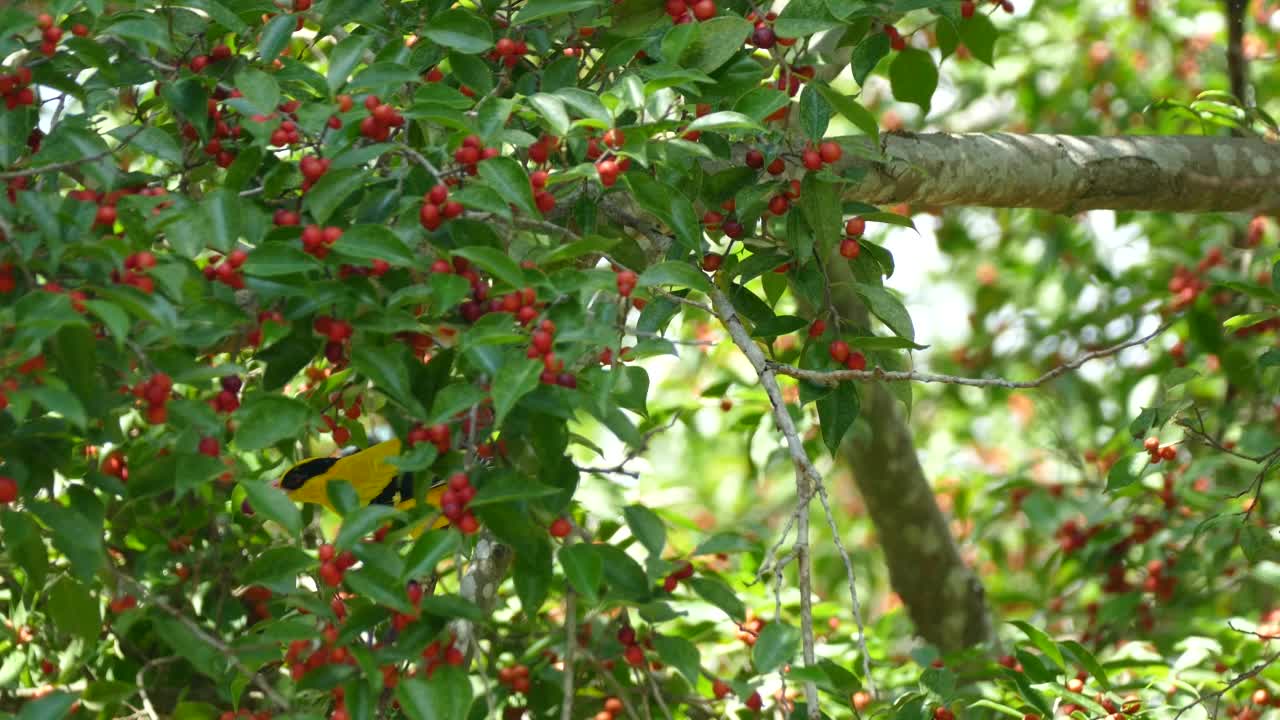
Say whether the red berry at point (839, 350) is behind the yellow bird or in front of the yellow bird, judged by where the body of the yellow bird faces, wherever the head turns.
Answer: behind

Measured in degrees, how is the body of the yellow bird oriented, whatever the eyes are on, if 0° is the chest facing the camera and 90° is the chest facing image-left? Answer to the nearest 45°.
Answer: approximately 90°

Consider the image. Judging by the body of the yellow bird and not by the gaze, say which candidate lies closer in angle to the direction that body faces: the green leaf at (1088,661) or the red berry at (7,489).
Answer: the red berry

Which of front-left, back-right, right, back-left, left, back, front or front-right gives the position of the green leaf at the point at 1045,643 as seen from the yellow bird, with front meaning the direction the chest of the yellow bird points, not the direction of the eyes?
back

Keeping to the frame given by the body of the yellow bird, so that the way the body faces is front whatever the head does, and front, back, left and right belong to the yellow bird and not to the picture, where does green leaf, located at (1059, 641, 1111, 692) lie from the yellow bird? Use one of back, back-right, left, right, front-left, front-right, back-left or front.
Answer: back

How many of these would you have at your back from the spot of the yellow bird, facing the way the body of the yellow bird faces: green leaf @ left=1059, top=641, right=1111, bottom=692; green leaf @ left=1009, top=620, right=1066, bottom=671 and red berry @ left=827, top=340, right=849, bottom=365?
3

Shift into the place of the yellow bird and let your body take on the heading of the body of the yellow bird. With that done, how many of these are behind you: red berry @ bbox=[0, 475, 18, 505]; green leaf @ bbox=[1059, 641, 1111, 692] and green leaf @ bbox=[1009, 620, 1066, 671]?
2

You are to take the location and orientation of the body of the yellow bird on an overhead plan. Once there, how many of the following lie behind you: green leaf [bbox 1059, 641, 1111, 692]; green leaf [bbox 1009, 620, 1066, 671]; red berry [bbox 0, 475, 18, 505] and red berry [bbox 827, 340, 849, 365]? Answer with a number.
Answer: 3
